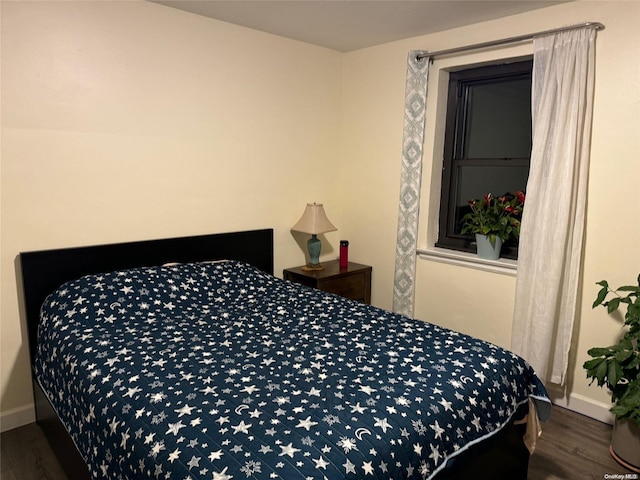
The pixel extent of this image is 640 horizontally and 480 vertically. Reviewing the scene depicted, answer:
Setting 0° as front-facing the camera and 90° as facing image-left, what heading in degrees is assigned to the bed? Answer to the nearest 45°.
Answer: approximately 315°

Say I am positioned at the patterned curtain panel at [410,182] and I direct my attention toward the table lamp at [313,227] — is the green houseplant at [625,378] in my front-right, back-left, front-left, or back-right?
back-left

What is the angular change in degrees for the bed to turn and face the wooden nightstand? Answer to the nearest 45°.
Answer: approximately 135° to its left

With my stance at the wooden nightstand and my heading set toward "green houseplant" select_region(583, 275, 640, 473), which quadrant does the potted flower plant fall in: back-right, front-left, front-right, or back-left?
front-left

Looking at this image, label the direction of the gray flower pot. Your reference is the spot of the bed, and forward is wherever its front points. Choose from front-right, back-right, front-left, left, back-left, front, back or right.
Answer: left

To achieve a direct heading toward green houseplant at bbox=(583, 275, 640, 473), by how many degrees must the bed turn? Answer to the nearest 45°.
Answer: approximately 45° to its left

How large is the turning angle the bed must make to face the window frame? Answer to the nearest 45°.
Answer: approximately 90° to its left

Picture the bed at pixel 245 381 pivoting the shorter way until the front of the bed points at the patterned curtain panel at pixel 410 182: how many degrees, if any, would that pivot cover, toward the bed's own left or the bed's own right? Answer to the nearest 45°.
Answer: approximately 90° to the bed's own left

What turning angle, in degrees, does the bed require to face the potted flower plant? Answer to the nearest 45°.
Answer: approximately 90° to its left

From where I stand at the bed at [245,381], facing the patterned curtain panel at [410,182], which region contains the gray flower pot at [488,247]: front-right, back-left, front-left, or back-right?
front-right

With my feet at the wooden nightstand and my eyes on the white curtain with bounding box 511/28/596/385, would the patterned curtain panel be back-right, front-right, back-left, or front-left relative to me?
front-left

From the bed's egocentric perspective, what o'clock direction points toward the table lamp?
The table lamp is roughly at 8 o'clock from the bed.

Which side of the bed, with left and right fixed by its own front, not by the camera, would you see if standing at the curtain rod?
left
